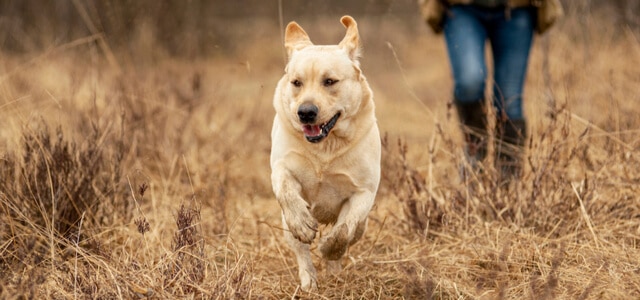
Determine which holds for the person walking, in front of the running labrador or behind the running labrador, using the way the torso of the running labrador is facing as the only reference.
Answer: behind

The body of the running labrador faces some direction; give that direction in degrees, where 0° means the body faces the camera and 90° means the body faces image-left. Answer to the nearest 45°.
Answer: approximately 0°

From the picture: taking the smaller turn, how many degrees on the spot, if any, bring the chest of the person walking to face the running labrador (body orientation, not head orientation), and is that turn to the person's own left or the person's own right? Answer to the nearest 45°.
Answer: approximately 45° to the person's own right

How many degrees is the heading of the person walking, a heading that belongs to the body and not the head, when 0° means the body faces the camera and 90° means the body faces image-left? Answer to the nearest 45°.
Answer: approximately 0°

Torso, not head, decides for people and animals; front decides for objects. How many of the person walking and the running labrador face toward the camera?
2
